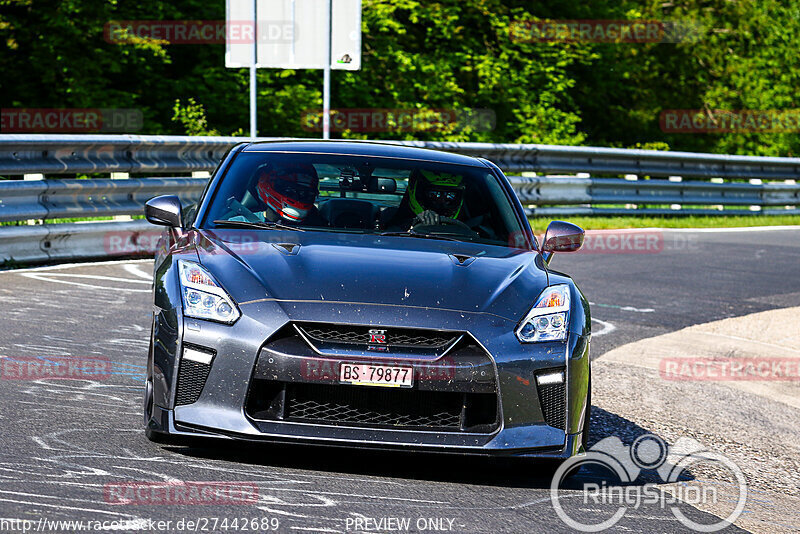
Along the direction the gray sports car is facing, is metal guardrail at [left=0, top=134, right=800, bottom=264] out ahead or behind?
behind

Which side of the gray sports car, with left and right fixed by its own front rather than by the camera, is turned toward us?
front

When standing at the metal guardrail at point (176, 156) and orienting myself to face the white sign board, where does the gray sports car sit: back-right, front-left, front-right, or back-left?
back-right

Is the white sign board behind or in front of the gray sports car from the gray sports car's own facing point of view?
behind

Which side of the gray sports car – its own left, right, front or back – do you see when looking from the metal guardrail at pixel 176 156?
back
